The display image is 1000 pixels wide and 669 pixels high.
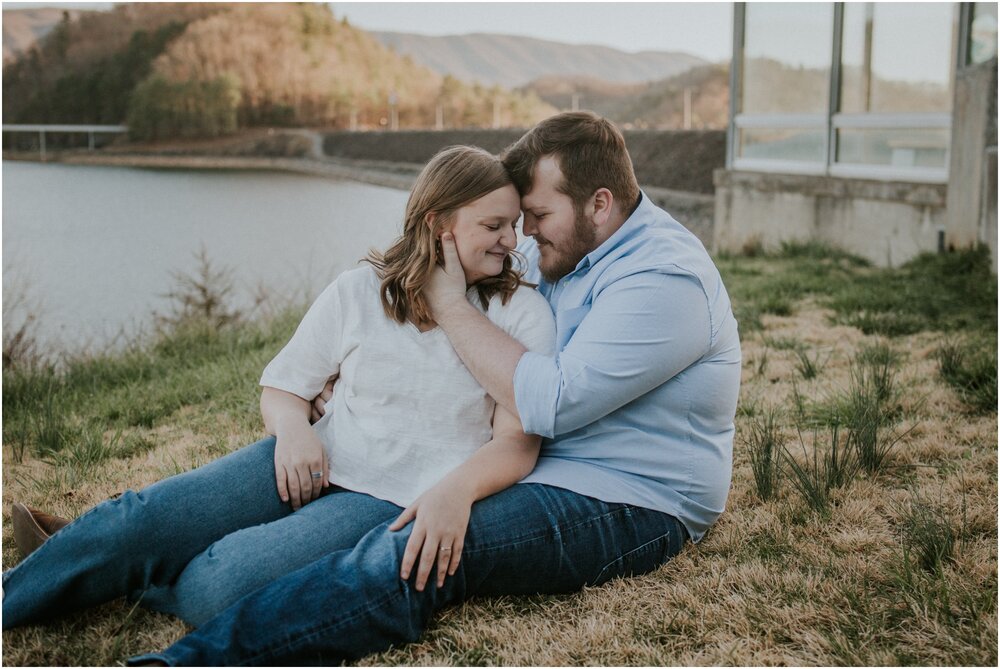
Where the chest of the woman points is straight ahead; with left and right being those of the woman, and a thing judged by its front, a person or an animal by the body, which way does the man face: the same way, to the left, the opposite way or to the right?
to the right

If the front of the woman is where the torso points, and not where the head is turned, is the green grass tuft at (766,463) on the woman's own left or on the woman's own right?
on the woman's own left

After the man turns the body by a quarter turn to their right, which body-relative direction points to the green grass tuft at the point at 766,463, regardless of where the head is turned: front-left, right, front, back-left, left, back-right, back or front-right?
front-right

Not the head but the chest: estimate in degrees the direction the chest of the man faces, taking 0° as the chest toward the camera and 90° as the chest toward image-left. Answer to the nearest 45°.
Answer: approximately 90°

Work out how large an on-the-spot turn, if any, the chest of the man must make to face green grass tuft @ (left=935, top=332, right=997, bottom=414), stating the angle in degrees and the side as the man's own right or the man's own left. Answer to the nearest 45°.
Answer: approximately 135° to the man's own right

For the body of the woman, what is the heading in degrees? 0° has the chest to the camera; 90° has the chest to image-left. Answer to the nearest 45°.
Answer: approximately 0°

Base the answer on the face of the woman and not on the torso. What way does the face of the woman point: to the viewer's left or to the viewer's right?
to the viewer's right
